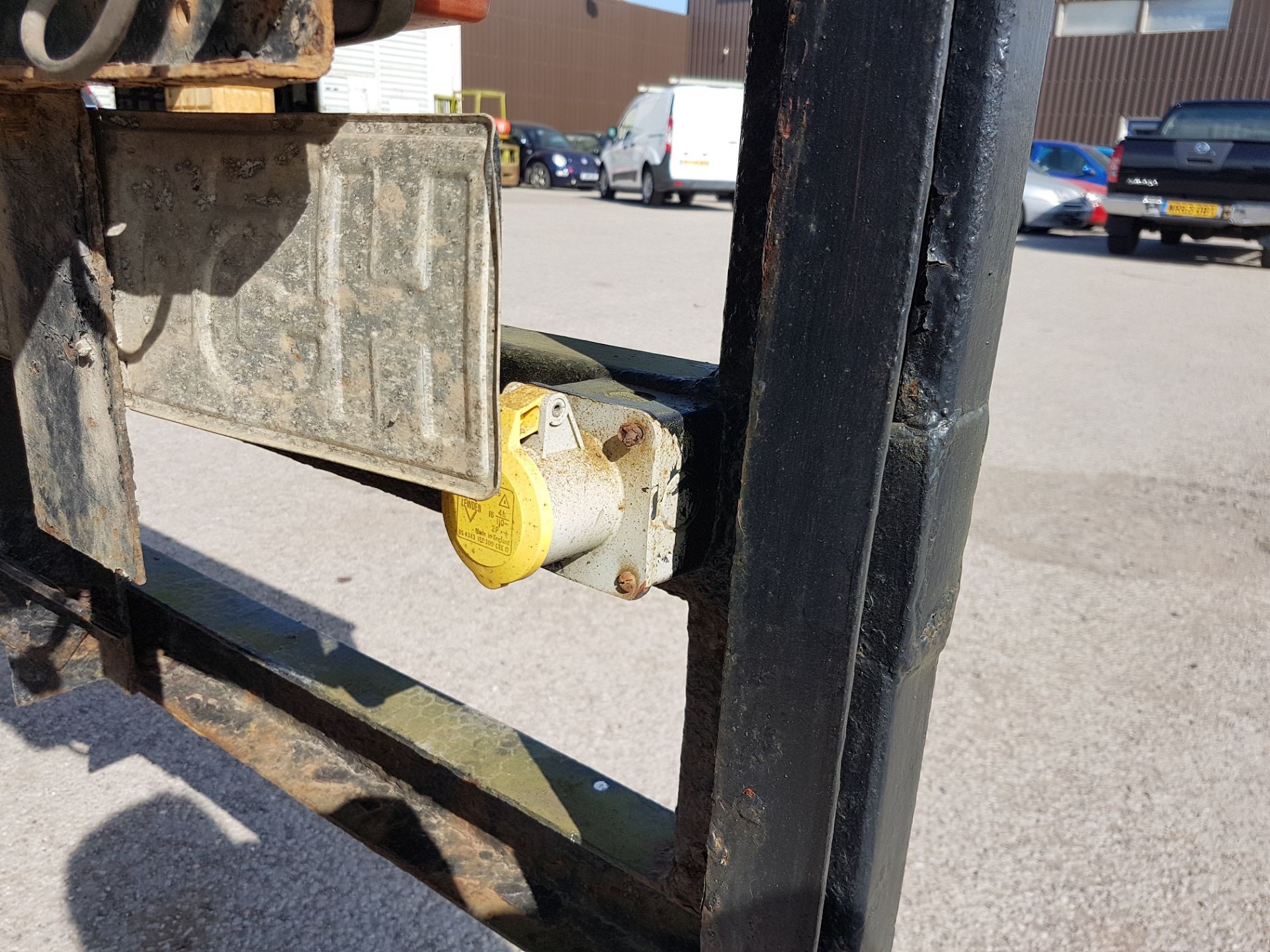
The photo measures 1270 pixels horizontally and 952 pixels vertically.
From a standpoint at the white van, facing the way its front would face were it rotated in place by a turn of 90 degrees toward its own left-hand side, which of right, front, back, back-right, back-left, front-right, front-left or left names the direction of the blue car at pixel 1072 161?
back-left

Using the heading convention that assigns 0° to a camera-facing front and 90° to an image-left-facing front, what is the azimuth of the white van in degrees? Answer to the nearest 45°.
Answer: approximately 135°

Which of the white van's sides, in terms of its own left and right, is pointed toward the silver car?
back

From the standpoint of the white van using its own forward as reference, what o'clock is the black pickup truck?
The black pickup truck is roughly at 6 o'clock from the white van.

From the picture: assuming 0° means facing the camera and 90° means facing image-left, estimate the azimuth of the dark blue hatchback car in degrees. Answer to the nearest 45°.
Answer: approximately 315°
